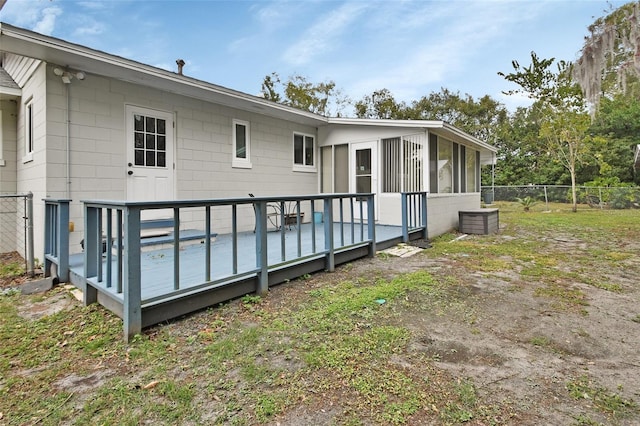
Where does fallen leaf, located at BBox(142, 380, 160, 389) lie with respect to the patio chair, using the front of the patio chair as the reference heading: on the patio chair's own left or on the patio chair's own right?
on the patio chair's own right

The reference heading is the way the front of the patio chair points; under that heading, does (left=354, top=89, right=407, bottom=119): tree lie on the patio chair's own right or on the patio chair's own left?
on the patio chair's own left

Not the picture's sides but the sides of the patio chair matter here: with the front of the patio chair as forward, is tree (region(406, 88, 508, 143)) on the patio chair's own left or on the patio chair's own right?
on the patio chair's own left

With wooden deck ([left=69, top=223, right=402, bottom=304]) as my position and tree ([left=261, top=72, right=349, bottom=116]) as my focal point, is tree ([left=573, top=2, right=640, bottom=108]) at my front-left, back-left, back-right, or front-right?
front-right
